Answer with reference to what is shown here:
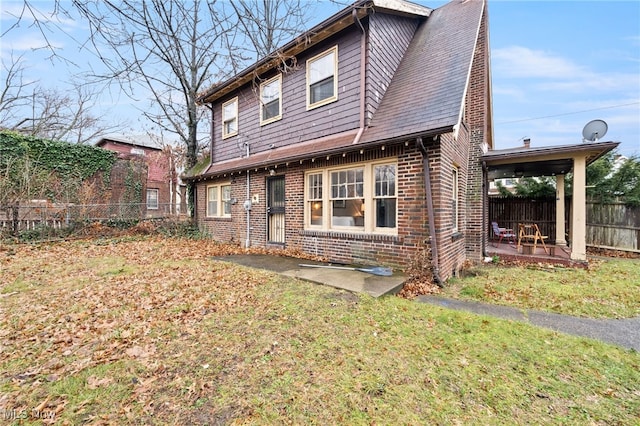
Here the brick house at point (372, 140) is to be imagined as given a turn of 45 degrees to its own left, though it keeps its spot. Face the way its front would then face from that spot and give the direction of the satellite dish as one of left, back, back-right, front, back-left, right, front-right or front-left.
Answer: left

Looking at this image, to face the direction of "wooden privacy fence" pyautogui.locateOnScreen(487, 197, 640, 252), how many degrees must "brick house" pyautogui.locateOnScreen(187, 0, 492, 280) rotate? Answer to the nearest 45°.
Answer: approximately 180°

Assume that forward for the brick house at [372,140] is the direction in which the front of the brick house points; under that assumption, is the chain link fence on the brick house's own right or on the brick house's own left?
on the brick house's own right

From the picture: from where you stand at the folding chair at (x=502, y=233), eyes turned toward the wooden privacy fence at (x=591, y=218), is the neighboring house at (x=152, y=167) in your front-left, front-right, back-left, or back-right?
back-left

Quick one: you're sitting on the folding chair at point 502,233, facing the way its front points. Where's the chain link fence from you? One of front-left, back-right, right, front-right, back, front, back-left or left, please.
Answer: back-right
